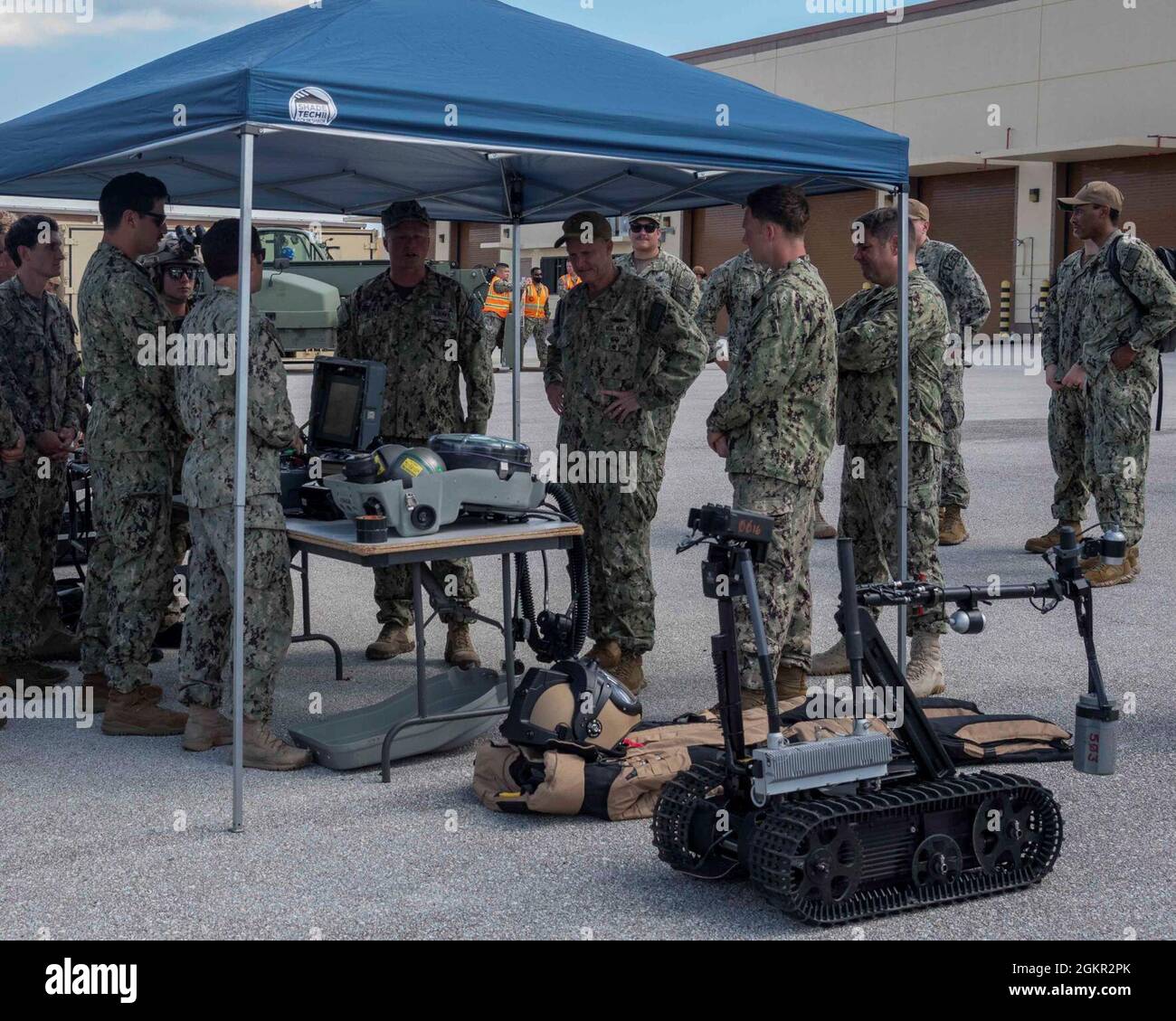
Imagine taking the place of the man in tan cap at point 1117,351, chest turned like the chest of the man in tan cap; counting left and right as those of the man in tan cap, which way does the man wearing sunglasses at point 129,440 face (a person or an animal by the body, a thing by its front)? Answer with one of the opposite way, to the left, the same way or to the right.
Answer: the opposite way

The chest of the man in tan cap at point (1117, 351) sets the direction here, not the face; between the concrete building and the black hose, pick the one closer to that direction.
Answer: the black hose

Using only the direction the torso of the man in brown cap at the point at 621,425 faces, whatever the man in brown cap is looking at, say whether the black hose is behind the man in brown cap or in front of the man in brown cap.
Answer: in front

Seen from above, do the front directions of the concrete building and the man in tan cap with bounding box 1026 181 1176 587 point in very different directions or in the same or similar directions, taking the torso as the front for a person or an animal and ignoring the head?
same or similar directions

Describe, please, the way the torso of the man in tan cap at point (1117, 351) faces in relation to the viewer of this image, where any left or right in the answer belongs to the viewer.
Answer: facing the viewer and to the left of the viewer

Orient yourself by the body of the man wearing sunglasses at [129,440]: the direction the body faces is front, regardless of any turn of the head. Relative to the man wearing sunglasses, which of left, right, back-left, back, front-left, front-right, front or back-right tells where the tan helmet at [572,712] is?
front-right

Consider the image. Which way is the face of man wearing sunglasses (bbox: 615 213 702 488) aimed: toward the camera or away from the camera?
toward the camera

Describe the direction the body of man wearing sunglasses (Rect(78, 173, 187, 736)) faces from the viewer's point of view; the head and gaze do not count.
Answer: to the viewer's right

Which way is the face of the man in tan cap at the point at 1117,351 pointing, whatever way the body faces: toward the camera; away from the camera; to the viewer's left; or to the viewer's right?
to the viewer's left

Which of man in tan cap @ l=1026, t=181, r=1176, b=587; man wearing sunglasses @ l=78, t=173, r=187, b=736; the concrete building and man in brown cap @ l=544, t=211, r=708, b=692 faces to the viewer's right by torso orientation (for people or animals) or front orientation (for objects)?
the man wearing sunglasses

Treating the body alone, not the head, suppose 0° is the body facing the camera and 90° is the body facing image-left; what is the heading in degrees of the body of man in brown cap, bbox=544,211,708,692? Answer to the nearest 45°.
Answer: approximately 45°
